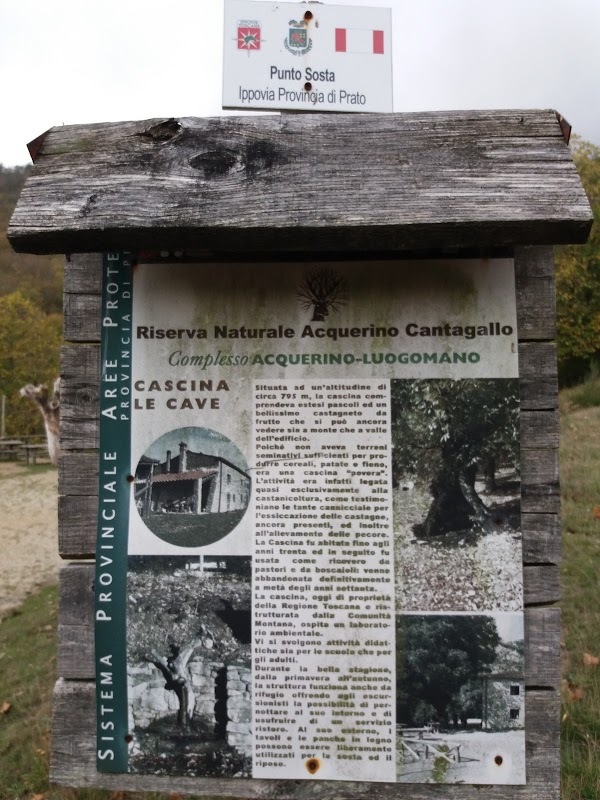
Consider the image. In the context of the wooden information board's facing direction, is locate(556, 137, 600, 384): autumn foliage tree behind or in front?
behind

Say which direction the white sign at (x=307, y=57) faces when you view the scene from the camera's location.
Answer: facing the viewer

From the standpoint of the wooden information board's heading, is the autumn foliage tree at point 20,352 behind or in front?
behind

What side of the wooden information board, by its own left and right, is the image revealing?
front
